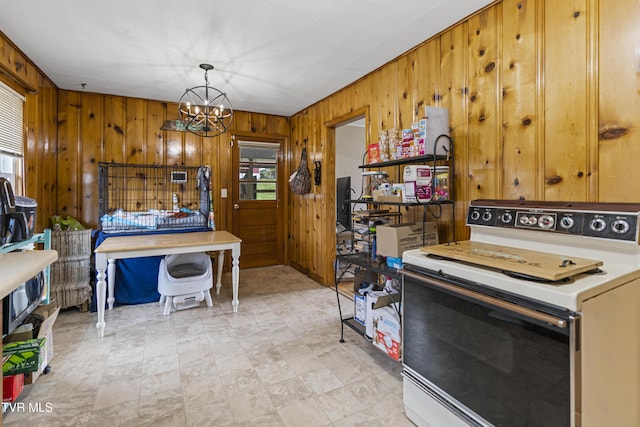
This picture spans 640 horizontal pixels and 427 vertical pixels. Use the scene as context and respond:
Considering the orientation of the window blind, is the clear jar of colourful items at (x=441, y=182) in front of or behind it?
in front

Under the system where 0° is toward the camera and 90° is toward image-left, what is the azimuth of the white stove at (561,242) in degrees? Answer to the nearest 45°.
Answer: approximately 45°

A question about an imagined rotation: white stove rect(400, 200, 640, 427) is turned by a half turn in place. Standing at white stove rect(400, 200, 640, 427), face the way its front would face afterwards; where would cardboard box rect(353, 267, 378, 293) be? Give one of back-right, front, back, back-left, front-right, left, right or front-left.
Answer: left

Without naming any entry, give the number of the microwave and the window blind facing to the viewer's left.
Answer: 0

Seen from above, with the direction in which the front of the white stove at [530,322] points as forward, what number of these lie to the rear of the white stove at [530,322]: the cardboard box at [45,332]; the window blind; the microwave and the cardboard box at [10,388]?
0

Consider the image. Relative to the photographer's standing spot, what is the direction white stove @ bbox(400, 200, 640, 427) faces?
facing the viewer and to the left of the viewer

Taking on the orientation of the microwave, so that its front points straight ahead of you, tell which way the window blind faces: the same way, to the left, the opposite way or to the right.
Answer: the same way

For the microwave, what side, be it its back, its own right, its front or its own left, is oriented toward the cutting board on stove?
front

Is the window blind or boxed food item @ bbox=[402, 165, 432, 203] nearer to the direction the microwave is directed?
the boxed food item

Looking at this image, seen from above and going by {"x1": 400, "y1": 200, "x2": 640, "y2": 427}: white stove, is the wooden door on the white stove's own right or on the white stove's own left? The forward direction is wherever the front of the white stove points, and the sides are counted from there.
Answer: on the white stove's own right

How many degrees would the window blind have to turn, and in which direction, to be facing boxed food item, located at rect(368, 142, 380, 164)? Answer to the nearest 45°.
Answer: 0° — it already faces it

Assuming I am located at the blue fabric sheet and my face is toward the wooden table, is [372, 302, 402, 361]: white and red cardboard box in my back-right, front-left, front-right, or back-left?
front-left

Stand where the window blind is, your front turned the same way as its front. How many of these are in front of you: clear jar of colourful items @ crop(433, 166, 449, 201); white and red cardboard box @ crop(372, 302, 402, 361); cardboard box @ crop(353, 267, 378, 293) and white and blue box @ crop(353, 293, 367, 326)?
4

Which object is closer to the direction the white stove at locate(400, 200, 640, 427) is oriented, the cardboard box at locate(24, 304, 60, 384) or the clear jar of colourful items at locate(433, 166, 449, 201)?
the cardboard box

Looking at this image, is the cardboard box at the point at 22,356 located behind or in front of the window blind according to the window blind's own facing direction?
in front

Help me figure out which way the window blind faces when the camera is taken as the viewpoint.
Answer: facing the viewer and to the right of the viewer

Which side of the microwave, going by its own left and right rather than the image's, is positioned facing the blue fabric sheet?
left

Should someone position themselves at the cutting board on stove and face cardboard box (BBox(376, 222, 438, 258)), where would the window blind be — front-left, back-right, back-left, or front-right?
front-left
